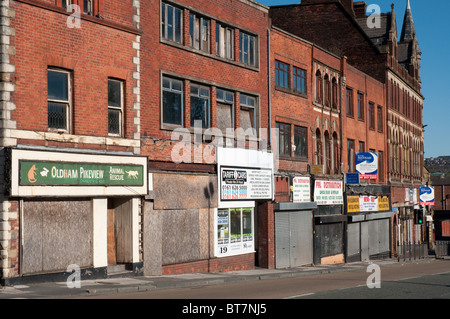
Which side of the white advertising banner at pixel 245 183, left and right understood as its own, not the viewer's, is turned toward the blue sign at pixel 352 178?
left

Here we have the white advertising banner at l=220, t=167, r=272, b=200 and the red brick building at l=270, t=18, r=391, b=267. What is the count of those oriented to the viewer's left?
0

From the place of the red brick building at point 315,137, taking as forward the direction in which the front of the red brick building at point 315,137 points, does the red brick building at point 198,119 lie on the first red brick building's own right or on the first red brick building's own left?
on the first red brick building's own right

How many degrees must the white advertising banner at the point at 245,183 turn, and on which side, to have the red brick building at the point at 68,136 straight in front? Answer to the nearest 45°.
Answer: approximately 90° to its right

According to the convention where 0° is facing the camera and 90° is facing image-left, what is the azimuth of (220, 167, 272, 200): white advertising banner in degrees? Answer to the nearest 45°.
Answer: approximately 315°

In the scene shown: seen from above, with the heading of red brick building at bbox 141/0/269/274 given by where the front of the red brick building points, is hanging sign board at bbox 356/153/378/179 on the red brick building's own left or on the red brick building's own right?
on the red brick building's own left

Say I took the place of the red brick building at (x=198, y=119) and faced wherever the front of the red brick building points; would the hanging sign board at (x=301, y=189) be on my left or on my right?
on my left

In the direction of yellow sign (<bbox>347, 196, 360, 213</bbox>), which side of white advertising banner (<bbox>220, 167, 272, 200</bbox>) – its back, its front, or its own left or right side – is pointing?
left

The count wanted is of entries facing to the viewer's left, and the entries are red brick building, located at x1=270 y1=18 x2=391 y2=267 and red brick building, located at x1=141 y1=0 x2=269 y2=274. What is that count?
0

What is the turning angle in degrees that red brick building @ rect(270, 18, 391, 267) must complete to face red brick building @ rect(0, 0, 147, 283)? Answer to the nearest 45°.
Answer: approximately 45° to its right
